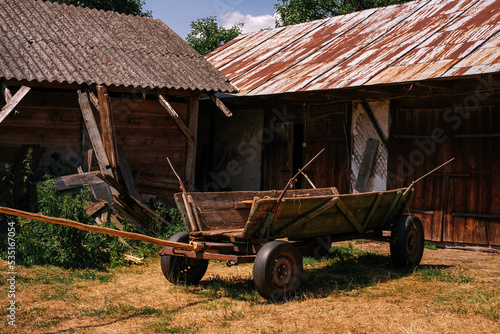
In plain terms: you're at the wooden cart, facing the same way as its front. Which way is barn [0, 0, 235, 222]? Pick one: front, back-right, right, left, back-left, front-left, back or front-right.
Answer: right

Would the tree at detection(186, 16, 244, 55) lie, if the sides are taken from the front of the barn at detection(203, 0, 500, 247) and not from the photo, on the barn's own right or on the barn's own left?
on the barn's own right

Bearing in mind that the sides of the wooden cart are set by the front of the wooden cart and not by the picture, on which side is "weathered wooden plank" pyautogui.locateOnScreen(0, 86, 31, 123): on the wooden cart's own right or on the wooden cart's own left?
on the wooden cart's own right

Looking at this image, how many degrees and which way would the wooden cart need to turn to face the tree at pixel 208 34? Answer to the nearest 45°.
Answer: approximately 135° to its right

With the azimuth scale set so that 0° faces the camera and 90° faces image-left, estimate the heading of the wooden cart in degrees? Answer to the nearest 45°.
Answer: approximately 45°

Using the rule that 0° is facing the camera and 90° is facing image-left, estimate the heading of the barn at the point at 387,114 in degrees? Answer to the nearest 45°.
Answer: approximately 45°

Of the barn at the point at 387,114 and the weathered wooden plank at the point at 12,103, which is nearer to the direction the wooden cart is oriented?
the weathered wooden plank

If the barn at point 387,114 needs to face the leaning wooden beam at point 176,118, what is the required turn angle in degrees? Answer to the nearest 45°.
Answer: approximately 45° to its right

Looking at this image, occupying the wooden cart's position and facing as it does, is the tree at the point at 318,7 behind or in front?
behind

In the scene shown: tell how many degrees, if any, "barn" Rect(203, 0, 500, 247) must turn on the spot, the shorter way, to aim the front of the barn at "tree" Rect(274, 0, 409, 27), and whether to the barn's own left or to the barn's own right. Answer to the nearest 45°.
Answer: approximately 135° to the barn's own right
